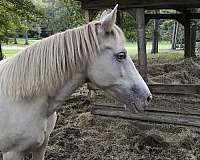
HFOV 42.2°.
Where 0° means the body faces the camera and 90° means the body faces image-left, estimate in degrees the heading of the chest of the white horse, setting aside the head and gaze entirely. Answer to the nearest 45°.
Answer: approximately 270°
